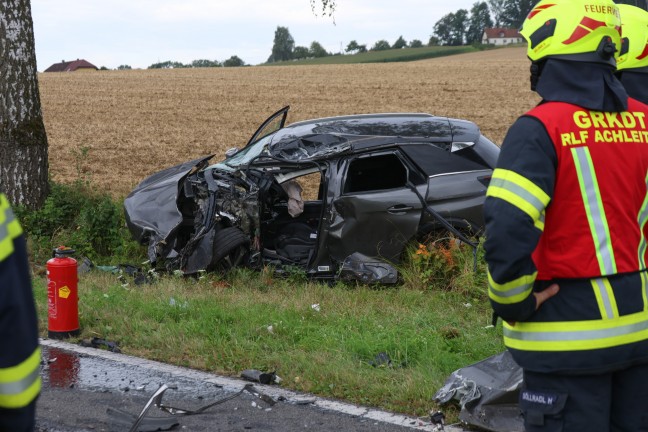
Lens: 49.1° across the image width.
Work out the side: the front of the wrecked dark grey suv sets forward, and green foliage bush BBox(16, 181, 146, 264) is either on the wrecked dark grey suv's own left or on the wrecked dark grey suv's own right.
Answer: on the wrecked dark grey suv's own right

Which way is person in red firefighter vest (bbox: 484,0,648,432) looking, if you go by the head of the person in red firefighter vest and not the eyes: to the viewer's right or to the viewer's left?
to the viewer's left

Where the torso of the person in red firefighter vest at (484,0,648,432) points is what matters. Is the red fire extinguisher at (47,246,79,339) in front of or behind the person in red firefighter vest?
in front

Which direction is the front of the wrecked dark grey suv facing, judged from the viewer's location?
facing the viewer and to the left of the viewer

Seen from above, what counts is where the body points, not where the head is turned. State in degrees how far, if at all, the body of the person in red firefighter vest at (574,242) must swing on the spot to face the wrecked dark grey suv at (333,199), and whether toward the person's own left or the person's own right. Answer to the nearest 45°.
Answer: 0° — they already face it

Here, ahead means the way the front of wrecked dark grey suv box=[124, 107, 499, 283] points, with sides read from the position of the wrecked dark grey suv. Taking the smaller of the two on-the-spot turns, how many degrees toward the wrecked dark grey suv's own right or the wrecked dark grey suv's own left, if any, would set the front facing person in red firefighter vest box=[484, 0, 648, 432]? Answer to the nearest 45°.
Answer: approximately 45° to the wrecked dark grey suv's own left

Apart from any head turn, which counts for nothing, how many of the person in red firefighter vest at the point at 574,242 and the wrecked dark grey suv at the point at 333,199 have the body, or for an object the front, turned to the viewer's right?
0

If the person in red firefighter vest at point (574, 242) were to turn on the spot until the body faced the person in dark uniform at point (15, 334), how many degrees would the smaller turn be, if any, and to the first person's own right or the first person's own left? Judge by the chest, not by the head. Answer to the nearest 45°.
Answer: approximately 90° to the first person's own left

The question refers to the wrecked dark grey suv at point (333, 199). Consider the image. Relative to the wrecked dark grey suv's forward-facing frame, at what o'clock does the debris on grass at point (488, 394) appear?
The debris on grass is roughly at 10 o'clock from the wrecked dark grey suv.

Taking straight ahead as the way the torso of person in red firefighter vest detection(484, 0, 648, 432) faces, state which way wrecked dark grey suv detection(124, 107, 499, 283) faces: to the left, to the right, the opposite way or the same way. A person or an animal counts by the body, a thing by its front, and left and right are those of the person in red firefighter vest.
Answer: to the left

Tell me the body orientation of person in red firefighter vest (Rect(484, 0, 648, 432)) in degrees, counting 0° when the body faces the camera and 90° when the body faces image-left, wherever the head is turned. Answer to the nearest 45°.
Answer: approximately 135°

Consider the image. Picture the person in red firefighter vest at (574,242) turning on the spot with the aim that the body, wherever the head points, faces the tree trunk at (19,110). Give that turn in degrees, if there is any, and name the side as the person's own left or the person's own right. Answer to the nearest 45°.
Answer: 0° — they already face it

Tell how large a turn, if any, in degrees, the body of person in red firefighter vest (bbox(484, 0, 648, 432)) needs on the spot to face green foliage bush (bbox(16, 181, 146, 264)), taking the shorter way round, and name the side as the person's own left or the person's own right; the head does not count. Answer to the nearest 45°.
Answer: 0° — they already face it

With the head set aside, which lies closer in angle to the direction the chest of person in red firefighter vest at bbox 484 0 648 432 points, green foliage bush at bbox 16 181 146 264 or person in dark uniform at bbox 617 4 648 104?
the green foliage bush
